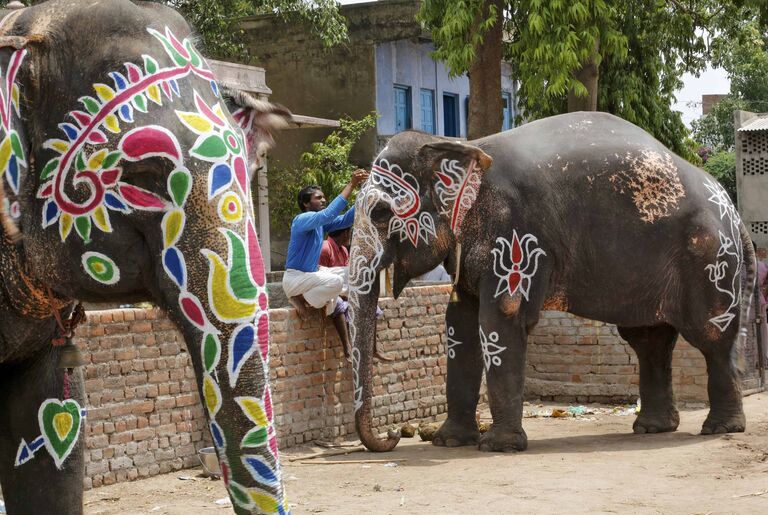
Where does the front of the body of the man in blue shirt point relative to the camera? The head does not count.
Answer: to the viewer's right

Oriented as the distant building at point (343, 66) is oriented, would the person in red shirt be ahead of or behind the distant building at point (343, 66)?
ahead

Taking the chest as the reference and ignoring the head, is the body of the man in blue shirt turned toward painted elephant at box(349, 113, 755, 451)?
yes

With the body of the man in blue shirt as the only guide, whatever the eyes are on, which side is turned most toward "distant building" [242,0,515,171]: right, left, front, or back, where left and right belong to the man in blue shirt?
left

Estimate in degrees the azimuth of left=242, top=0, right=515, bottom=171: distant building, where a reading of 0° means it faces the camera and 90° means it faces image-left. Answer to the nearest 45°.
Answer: approximately 315°

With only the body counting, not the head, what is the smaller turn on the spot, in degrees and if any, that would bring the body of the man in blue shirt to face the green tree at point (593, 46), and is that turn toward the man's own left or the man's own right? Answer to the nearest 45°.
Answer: approximately 45° to the man's own left

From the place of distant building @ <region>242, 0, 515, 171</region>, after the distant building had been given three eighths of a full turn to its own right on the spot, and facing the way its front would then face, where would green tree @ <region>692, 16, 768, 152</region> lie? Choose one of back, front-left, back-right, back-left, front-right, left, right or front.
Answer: back-right

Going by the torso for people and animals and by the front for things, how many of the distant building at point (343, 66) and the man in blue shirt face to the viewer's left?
0

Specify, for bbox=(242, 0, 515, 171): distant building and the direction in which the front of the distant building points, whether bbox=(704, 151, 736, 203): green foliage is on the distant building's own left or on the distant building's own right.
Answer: on the distant building's own left
